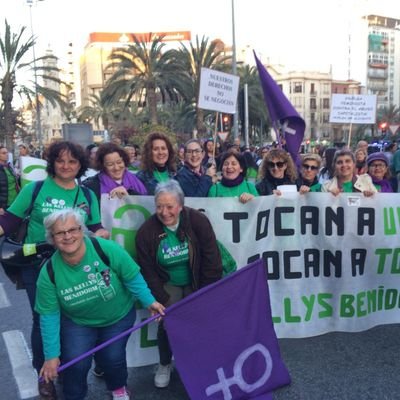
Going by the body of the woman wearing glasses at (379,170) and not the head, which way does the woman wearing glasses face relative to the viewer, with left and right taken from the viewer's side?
facing the viewer

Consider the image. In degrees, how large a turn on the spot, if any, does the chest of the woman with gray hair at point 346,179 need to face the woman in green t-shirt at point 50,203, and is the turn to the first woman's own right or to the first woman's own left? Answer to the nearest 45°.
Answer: approximately 45° to the first woman's own right

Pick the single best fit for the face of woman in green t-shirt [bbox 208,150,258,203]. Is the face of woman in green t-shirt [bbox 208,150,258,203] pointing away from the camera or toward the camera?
toward the camera

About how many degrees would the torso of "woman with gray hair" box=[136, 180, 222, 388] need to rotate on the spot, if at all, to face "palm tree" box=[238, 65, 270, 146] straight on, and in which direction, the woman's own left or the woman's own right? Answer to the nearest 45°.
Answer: approximately 180°

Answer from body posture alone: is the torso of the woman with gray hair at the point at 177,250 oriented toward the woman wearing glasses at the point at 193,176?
no

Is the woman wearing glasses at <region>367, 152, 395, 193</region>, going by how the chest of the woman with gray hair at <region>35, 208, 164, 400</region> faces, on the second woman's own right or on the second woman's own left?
on the second woman's own left

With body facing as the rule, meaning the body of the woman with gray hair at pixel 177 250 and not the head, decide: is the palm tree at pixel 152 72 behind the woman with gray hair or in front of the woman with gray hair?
behind

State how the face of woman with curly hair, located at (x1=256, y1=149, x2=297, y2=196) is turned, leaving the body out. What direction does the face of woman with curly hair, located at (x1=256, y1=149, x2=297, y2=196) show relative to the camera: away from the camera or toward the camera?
toward the camera

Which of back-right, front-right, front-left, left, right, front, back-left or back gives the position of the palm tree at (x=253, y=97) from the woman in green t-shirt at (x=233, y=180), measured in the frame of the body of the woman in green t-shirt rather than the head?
back

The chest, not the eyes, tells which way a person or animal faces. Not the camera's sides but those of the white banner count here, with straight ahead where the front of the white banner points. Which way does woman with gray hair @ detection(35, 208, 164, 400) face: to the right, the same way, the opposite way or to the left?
the same way

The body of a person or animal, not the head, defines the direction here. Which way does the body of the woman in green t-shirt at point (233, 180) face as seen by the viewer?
toward the camera

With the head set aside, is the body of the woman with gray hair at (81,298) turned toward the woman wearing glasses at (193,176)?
no

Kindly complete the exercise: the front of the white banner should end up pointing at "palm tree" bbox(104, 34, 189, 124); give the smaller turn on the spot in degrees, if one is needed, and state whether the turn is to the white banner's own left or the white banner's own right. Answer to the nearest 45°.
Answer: approximately 180°

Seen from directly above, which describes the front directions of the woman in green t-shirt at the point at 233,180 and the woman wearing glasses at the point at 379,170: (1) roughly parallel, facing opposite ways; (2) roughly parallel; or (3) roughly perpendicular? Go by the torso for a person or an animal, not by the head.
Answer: roughly parallel

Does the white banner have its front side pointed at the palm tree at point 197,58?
no

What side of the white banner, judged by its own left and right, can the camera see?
front

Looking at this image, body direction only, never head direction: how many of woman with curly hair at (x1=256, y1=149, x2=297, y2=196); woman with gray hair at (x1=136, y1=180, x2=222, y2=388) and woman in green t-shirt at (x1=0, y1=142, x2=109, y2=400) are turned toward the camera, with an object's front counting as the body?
3
